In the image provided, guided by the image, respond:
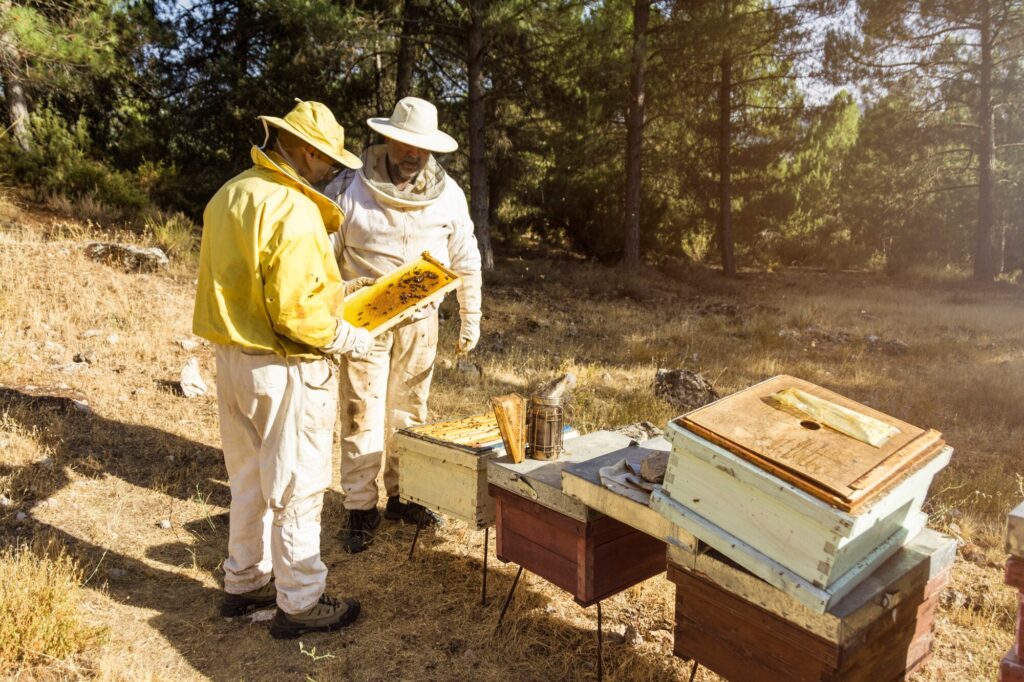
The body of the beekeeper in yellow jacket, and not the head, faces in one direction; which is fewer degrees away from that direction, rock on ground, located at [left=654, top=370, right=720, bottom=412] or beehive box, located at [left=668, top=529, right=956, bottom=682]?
the rock on ground

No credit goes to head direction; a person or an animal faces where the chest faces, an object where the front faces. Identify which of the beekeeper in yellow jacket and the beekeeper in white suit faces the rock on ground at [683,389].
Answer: the beekeeper in yellow jacket

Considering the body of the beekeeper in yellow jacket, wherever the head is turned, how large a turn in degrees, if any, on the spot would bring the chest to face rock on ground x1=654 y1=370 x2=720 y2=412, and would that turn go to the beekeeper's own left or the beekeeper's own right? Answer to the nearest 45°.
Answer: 0° — they already face it

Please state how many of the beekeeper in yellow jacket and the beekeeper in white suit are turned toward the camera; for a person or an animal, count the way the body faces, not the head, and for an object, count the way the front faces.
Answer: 1

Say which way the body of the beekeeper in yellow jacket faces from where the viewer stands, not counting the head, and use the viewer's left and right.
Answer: facing away from the viewer and to the right of the viewer

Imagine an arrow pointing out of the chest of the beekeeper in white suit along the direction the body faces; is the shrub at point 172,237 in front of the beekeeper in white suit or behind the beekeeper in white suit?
behind

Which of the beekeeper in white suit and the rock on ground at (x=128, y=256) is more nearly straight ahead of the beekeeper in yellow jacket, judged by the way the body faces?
the beekeeper in white suit

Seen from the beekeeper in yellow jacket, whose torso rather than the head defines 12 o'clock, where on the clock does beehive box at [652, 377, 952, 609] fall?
The beehive box is roughly at 3 o'clock from the beekeeper in yellow jacket.

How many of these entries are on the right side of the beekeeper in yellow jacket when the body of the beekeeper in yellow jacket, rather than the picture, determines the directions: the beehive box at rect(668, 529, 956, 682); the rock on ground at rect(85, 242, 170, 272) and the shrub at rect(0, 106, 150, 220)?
1

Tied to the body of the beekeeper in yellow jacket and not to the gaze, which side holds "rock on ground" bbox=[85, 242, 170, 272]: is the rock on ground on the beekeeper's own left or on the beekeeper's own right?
on the beekeeper's own left

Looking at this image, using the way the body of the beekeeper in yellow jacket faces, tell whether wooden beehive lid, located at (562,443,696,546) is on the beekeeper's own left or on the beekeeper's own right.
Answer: on the beekeeper's own right

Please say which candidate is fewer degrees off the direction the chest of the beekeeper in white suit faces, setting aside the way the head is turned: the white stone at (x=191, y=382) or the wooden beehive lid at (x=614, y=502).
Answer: the wooden beehive lid

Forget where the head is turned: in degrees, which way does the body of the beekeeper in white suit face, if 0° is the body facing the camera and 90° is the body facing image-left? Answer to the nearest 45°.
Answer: approximately 0°

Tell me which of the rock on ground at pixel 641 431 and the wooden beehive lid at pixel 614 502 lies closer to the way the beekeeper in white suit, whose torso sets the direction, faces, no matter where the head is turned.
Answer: the wooden beehive lid

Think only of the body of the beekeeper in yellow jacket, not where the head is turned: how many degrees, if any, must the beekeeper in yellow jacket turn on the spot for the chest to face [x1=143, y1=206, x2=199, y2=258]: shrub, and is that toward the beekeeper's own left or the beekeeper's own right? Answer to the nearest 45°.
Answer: approximately 45° to the beekeeper's own left
